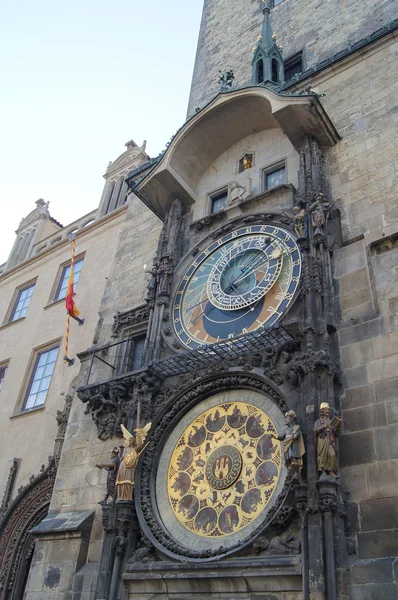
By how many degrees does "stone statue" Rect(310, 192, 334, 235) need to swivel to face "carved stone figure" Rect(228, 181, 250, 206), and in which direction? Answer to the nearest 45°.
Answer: approximately 90° to its right

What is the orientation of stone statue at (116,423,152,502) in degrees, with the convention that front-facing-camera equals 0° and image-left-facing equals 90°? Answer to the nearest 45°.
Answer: approximately 45°

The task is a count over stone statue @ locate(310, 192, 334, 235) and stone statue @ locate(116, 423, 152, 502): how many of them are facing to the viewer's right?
0

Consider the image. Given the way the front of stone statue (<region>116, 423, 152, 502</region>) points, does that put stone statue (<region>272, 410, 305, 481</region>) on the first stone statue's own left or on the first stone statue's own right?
on the first stone statue's own left

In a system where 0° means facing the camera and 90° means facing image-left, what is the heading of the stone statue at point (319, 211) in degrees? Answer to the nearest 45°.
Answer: approximately 45°
